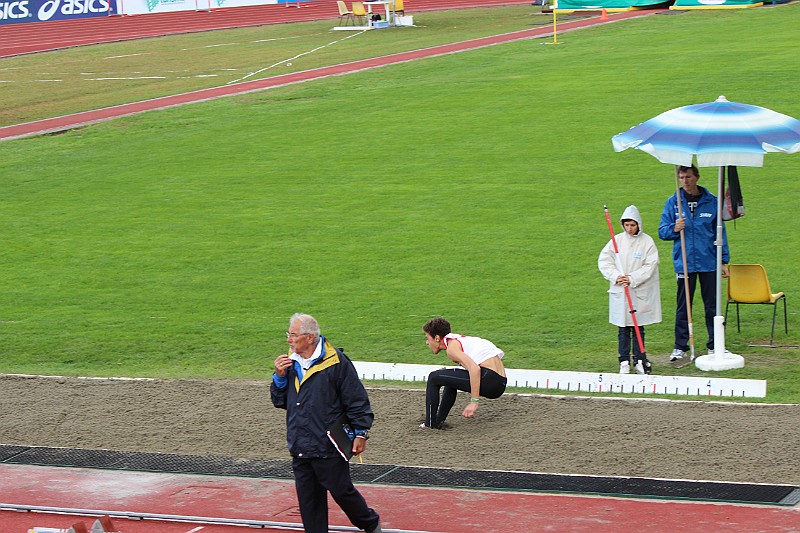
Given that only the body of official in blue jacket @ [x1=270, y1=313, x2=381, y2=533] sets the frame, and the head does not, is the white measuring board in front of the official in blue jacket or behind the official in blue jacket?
behind

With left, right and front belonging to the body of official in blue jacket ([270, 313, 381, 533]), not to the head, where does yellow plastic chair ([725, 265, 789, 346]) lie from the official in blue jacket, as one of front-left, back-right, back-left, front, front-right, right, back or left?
back

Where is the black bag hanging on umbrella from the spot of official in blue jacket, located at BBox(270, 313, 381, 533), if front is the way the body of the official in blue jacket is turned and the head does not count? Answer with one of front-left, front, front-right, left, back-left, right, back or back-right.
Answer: back

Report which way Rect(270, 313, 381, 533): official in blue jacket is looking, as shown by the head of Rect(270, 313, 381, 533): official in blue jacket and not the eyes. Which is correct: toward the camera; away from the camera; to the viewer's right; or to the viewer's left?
to the viewer's left

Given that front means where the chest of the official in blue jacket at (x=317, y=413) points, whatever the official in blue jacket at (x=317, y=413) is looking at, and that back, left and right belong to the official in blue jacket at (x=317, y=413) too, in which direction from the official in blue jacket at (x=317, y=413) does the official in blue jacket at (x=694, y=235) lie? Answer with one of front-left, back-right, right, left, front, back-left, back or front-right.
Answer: back

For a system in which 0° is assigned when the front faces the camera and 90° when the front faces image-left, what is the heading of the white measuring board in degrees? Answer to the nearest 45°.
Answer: approximately 0°

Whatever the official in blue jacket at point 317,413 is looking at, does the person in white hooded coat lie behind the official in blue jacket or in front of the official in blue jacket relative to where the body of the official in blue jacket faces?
behind

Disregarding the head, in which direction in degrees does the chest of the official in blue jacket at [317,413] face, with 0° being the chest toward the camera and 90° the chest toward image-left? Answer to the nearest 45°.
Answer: approximately 45°

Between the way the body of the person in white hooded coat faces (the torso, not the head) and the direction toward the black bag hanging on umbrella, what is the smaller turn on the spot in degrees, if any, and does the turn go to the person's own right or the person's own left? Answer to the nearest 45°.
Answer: approximately 135° to the person's own left

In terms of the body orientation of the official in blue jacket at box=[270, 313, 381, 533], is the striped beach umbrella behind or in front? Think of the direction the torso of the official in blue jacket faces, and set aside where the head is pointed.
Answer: behind
